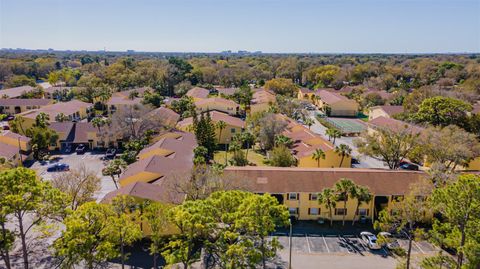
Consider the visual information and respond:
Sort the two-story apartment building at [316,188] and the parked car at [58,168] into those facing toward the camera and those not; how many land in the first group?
1

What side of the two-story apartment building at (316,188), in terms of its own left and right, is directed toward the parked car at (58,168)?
right

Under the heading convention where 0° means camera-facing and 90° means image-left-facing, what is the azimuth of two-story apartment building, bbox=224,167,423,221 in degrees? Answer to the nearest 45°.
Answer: approximately 0°
